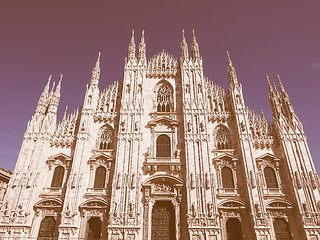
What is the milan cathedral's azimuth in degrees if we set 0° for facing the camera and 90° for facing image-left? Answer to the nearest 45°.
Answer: approximately 0°
